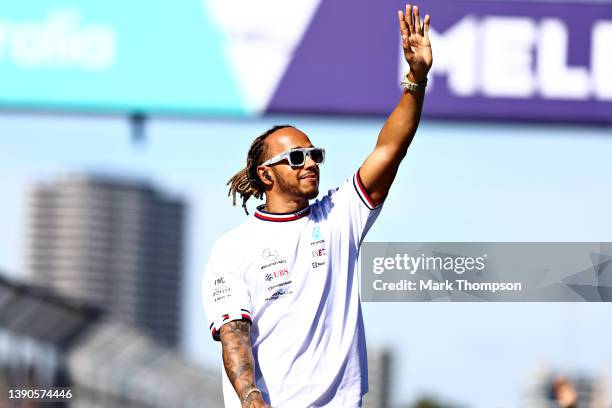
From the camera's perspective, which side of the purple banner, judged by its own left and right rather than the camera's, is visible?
front

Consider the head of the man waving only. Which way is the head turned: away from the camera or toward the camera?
toward the camera

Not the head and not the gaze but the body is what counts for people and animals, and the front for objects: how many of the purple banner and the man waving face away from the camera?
0

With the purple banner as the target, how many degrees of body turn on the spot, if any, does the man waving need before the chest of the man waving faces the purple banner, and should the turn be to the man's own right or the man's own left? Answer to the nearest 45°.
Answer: approximately 135° to the man's own left

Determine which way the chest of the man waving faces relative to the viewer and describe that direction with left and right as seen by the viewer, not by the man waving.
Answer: facing the viewer and to the right of the viewer

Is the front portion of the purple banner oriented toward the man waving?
yes
